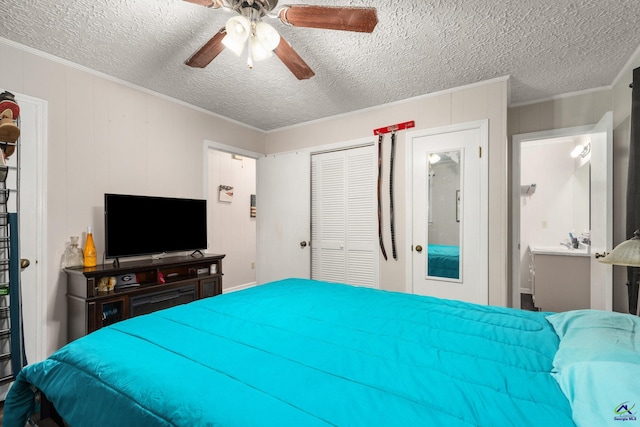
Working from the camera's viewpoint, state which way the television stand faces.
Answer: facing the viewer and to the right of the viewer

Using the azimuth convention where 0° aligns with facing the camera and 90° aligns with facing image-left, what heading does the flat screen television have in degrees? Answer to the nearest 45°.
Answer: approximately 315°

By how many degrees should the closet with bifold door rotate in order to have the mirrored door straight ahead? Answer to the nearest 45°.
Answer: approximately 90° to its left

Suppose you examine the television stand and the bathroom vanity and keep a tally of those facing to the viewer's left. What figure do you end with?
1

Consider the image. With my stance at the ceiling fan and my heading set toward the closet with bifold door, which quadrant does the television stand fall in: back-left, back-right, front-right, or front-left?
front-left

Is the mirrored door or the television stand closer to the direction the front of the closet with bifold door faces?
the television stand

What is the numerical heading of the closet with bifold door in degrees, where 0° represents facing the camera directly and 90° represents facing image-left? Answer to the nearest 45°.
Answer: approximately 45°

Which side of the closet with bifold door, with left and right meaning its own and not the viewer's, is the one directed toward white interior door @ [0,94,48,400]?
front

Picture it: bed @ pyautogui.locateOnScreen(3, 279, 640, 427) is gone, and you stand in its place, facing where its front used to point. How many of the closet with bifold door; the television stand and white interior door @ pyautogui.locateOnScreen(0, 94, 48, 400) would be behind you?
0

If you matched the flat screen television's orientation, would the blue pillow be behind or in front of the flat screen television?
in front

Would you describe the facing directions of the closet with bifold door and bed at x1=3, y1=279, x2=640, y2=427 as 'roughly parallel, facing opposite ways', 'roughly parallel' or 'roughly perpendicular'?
roughly perpendicular

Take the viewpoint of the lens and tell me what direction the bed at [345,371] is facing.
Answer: facing away from the viewer and to the left of the viewer

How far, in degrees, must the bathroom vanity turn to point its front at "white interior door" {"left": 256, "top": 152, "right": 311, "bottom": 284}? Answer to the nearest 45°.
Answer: approximately 45° to its left

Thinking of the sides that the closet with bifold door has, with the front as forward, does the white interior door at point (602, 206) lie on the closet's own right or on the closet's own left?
on the closet's own left

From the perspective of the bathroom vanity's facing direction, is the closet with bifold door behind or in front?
in front

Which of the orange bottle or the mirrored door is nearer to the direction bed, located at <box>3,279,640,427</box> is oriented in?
the orange bottle

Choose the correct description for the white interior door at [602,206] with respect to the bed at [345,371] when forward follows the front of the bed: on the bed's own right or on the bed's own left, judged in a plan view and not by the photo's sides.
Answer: on the bed's own right
